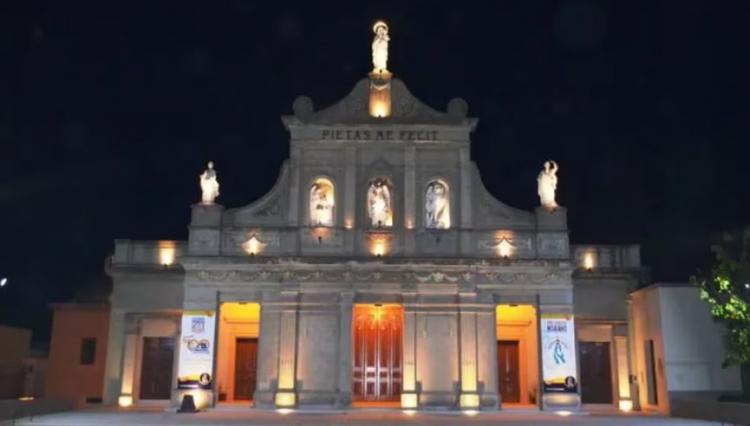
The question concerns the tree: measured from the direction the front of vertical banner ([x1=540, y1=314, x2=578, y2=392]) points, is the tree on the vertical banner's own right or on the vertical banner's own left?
on the vertical banner's own left

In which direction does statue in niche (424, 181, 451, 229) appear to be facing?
toward the camera

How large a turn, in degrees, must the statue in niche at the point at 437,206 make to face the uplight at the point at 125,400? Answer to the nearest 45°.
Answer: approximately 90° to its right

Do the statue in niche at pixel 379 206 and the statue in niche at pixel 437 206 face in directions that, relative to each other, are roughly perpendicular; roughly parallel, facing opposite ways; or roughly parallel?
roughly parallel

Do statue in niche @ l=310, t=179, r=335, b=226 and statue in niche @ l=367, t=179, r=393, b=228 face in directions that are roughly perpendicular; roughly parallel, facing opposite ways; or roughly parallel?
roughly parallel

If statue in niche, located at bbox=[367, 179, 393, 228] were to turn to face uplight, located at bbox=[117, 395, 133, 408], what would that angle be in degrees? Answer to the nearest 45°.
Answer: approximately 90° to its right

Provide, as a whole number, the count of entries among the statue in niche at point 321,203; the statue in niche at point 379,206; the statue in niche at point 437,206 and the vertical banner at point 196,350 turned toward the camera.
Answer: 4

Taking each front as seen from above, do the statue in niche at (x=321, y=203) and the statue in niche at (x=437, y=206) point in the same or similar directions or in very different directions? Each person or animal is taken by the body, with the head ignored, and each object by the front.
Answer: same or similar directions

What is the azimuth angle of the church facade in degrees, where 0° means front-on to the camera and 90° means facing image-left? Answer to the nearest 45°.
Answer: approximately 0°

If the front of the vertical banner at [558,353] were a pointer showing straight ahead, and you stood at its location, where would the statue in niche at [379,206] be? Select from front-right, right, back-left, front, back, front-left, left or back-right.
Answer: right

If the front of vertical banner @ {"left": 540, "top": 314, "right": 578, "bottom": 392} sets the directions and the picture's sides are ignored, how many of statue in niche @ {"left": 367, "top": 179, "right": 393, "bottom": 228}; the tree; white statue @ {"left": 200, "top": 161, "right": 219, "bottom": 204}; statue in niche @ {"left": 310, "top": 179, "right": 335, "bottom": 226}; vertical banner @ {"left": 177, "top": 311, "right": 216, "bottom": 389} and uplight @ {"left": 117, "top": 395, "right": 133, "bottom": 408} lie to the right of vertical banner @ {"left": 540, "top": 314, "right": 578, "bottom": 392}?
5

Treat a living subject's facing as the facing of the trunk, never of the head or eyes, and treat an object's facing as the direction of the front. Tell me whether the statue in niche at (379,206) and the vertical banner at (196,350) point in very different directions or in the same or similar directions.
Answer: same or similar directions

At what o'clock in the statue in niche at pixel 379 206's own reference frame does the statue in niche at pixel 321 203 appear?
the statue in niche at pixel 321 203 is roughly at 3 o'clock from the statue in niche at pixel 379 206.

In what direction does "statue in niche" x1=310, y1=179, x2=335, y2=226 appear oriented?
toward the camera
